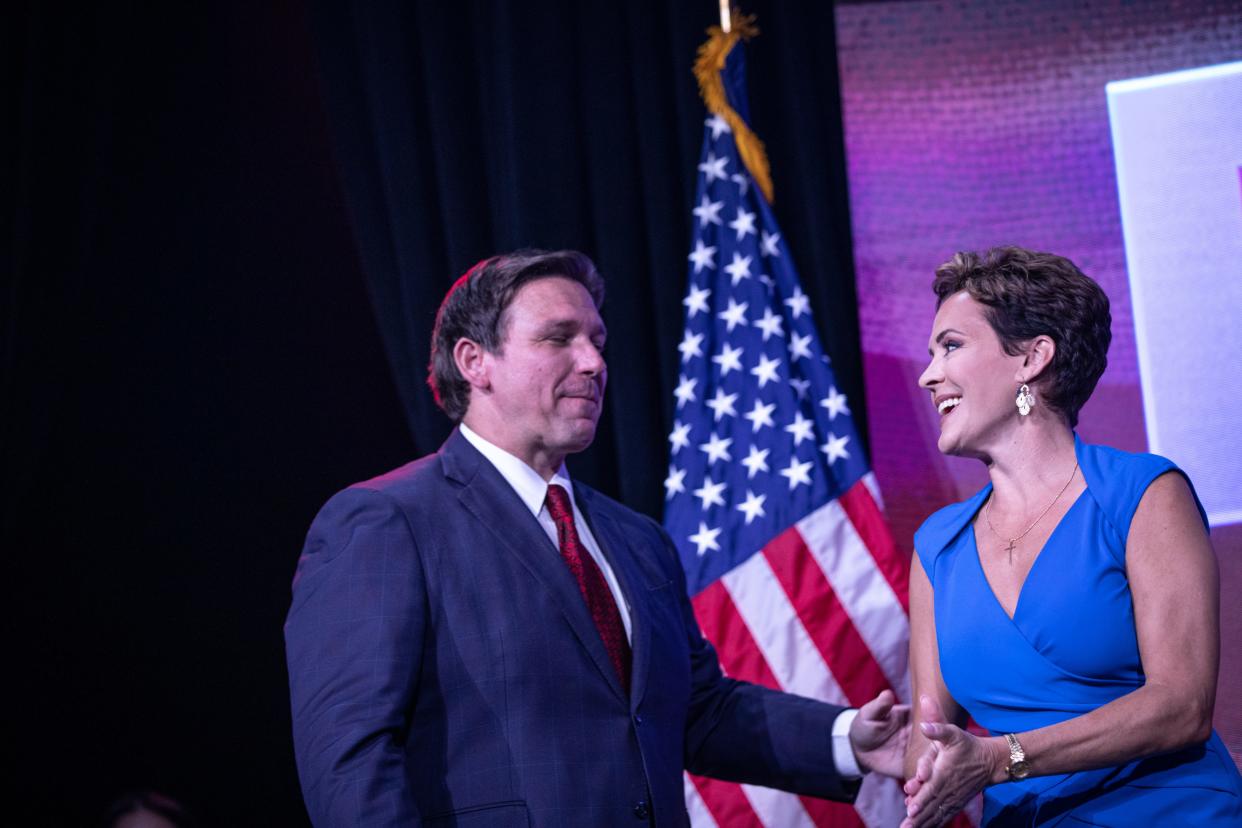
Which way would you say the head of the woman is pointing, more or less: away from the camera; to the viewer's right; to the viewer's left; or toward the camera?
to the viewer's left

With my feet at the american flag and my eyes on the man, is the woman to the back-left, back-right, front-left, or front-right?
front-left

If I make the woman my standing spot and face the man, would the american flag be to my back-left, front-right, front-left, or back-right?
front-right

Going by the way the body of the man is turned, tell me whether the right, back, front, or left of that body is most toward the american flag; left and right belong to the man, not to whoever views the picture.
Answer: left

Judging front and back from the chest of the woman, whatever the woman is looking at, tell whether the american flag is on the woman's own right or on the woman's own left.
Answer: on the woman's own right

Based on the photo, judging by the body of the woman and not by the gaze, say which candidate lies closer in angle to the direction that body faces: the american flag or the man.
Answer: the man

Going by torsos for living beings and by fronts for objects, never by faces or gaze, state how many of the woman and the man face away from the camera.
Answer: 0

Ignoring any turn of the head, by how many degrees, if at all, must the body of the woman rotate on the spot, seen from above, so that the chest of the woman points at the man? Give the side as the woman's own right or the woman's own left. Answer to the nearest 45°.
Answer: approximately 45° to the woman's own right

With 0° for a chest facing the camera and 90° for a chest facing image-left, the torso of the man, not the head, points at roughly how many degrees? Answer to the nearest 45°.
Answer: approximately 315°

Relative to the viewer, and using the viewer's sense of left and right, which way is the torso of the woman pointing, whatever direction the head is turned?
facing the viewer and to the left of the viewer

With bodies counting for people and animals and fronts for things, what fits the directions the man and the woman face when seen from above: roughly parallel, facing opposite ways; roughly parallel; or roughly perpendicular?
roughly perpendicular

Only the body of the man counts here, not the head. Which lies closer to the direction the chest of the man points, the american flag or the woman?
the woman

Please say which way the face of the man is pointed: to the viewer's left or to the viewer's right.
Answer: to the viewer's right
